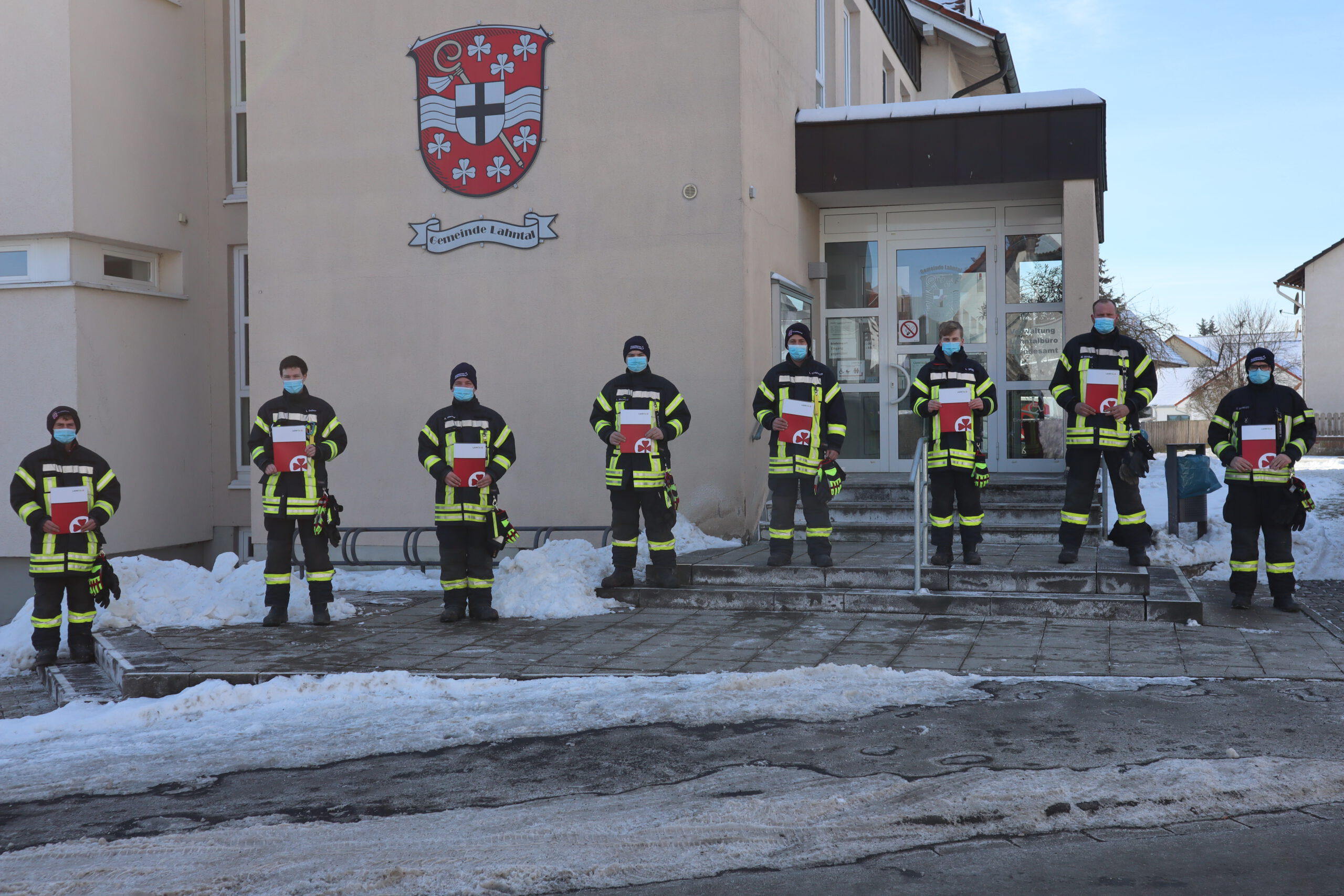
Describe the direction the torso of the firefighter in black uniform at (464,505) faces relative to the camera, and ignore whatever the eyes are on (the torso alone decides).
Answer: toward the camera

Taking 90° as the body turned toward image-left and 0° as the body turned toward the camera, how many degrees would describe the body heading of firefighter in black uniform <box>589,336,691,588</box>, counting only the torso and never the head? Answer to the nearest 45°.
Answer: approximately 0°

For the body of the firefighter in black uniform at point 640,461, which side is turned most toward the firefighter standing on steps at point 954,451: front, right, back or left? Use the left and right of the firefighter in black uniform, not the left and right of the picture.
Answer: left

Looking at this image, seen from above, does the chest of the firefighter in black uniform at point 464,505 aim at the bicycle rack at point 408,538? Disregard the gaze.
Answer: no

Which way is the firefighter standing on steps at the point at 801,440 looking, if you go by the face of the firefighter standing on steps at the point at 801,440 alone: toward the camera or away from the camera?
toward the camera

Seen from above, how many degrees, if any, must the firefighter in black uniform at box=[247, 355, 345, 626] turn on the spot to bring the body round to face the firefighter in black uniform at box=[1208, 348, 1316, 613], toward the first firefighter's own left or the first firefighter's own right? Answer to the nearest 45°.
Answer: approximately 90° to the first firefighter's own left

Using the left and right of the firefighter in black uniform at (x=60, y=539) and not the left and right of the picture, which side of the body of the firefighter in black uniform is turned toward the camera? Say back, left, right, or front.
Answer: front

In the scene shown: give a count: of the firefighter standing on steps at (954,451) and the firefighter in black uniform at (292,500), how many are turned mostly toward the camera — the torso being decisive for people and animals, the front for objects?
2

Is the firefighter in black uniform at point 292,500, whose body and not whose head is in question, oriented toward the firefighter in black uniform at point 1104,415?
no

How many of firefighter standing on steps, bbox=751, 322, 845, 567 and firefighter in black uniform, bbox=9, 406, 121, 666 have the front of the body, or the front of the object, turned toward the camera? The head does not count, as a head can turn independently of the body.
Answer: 2

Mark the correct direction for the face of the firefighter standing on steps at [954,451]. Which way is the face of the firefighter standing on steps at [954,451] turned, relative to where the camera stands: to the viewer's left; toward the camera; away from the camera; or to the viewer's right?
toward the camera

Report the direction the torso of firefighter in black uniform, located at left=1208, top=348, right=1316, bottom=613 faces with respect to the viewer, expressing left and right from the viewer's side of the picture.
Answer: facing the viewer

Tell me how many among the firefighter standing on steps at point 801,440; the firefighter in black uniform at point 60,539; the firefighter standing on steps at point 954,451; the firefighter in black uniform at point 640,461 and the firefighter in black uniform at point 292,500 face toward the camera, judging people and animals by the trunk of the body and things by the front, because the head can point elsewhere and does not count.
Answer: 5

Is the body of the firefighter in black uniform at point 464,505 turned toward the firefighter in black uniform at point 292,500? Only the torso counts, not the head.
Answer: no

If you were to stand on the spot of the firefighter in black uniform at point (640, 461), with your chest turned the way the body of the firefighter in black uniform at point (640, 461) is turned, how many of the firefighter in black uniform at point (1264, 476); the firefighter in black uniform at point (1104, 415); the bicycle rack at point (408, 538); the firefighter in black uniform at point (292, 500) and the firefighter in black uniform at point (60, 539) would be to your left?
2

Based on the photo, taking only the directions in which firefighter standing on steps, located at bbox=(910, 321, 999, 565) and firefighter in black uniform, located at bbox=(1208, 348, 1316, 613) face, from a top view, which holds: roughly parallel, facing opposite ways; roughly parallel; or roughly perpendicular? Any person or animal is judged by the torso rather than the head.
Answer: roughly parallel

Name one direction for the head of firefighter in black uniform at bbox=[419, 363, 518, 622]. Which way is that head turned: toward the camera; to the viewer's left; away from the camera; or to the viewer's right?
toward the camera
